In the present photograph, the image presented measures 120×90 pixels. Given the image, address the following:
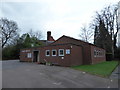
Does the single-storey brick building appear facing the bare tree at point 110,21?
no

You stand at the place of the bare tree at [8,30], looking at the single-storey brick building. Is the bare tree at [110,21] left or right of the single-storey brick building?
left

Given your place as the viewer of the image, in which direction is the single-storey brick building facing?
facing the viewer and to the left of the viewer

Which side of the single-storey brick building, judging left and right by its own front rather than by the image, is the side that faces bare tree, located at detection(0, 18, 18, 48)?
right
